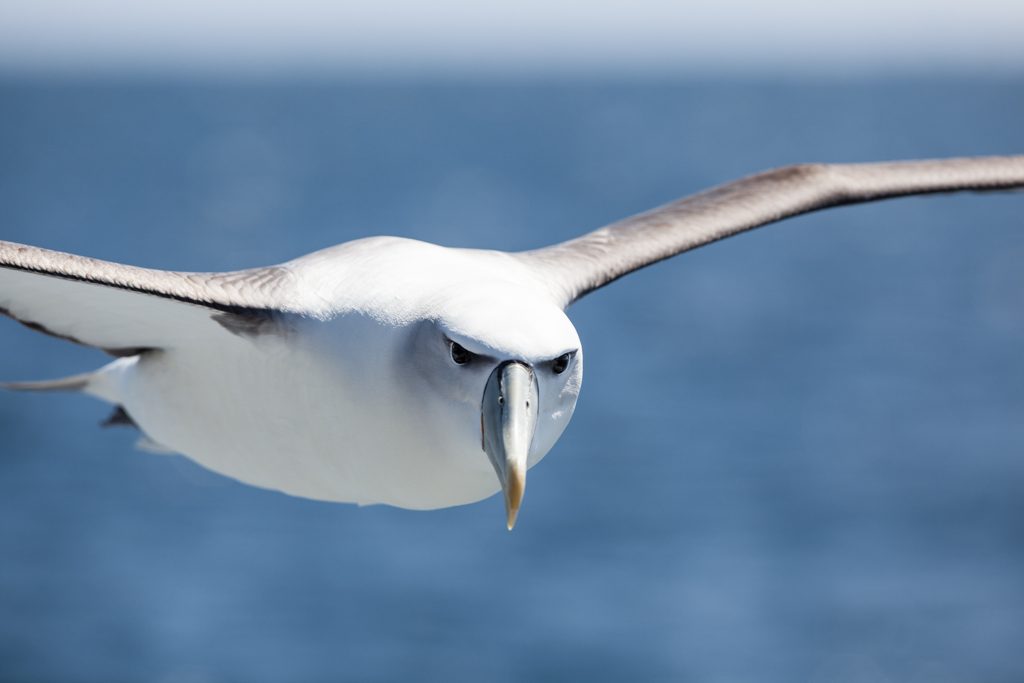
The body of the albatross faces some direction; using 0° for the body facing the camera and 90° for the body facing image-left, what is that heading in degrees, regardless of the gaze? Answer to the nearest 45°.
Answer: approximately 315°
